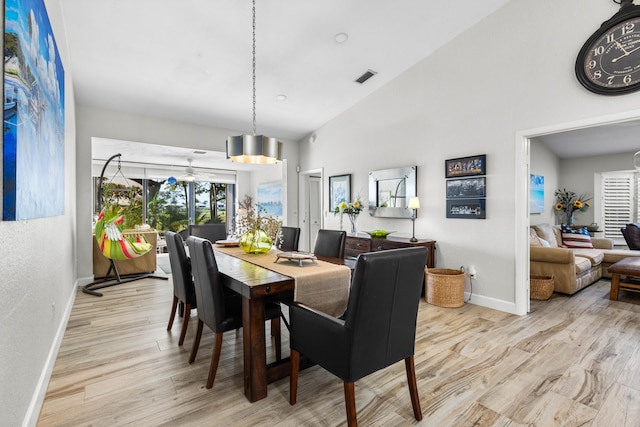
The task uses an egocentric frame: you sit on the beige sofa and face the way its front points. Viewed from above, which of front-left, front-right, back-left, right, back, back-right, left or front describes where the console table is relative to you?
right

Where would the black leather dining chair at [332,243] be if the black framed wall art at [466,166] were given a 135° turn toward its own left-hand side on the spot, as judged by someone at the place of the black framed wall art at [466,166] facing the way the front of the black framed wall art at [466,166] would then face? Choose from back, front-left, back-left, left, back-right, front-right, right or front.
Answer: back-right

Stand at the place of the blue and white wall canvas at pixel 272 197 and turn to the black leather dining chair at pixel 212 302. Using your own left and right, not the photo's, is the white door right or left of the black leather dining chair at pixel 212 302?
left

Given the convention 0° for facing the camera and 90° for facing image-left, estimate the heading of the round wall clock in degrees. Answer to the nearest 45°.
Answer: approximately 45°

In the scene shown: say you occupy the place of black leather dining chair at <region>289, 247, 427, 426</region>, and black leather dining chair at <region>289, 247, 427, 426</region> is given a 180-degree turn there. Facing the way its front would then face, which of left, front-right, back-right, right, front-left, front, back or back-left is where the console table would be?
back-left

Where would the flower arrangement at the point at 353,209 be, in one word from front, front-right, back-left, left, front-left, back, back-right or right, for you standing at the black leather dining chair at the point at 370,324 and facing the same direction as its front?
front-right

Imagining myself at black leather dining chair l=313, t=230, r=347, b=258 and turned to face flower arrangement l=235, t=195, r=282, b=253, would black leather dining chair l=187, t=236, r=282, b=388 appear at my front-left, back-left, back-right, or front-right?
front-left

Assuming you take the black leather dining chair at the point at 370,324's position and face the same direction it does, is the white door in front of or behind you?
in front

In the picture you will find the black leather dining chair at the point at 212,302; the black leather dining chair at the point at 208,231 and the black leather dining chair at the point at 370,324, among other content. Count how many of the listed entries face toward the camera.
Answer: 1

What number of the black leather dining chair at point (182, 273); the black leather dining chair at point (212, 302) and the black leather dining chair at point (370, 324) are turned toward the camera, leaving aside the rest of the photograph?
0

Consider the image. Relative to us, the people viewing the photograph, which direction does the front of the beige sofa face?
facing the viewer and to the right of the viewer

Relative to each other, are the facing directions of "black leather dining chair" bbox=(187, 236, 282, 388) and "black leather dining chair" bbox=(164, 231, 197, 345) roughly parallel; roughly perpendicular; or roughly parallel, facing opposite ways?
roughly parallel

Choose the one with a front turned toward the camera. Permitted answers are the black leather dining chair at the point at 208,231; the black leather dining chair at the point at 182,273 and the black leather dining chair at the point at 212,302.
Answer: the black leather dining chair at the point at 208,231

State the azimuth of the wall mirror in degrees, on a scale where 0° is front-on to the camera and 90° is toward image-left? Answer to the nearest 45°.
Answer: approximately 45°

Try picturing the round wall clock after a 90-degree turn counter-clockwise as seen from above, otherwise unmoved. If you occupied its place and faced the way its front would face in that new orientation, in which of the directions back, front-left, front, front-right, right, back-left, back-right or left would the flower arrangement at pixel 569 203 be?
back-left

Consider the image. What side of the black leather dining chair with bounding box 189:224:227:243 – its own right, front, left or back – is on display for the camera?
front
